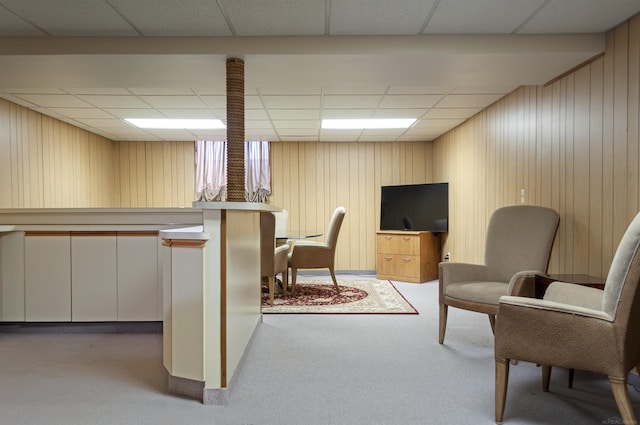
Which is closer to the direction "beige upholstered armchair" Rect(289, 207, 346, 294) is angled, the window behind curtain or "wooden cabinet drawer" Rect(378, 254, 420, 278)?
the window behind curtain

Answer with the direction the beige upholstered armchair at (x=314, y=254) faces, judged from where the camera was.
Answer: facing to the left of the viewer

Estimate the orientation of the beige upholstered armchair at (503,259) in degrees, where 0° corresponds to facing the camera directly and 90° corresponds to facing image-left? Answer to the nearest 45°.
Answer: approximately 45°

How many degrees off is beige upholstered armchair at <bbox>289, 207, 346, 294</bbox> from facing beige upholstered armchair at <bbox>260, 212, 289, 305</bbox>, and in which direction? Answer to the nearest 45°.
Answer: approximately 45° to its left

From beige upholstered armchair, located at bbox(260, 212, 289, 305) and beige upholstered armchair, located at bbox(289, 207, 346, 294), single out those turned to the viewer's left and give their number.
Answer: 1

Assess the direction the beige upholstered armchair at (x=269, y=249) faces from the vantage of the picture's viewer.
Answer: facing away from the viewer and to the right of the viewer

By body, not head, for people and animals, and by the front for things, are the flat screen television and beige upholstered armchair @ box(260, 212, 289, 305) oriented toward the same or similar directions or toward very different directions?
very different directions
